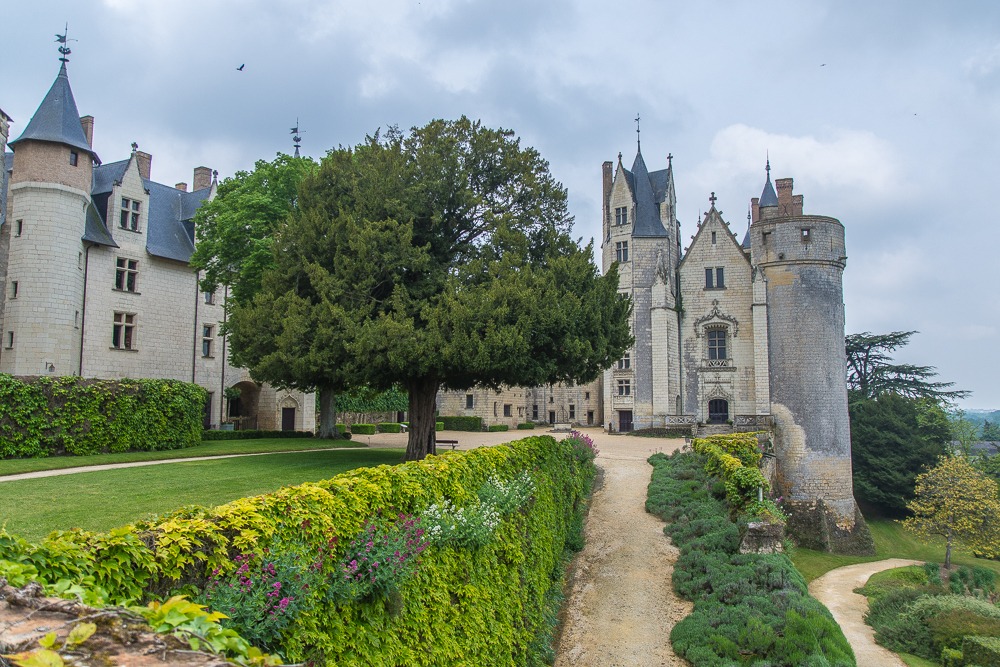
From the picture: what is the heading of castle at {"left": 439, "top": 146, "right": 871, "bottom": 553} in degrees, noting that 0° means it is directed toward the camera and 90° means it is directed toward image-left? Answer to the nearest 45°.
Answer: approximately 0°

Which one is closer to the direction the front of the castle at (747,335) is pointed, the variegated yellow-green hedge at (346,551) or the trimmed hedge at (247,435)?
the variegated yellow-green hedge

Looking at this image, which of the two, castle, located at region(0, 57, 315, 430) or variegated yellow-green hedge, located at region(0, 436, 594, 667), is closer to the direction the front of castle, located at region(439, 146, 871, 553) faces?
the variegated yellow-green hedge

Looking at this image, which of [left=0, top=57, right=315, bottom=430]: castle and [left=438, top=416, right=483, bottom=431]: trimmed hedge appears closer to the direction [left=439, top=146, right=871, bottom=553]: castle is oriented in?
the castle

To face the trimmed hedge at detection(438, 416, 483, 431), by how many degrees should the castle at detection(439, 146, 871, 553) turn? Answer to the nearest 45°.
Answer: approximately 90° to its right

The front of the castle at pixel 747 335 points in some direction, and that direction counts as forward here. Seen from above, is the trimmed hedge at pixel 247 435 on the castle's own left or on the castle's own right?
on the castle's own right

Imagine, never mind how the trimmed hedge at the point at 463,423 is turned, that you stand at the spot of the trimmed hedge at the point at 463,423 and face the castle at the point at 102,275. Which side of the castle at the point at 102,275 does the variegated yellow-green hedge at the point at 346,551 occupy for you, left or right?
left

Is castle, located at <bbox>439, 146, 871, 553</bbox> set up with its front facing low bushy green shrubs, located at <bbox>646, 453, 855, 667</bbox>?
yes

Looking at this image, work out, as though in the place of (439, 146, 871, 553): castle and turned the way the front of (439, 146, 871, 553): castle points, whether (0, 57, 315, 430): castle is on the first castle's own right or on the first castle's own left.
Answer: on the first castle's own right
